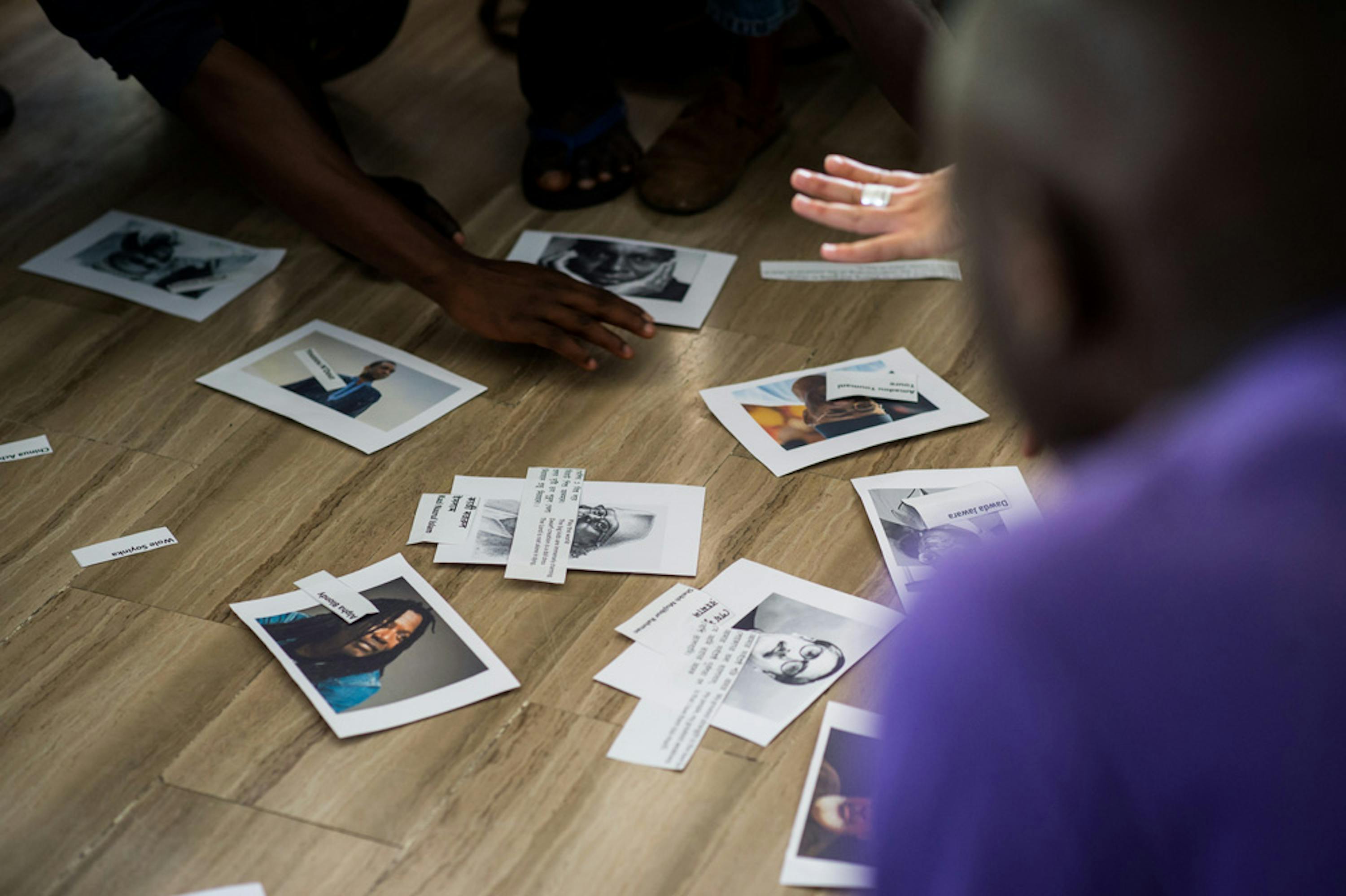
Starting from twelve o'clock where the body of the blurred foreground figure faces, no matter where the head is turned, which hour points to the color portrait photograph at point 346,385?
The color portrait photograph is roughly at 12 o'clock from the blurred foreground figure.

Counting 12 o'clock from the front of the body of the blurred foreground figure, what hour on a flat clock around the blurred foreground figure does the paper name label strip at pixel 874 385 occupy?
The paper name label strip is roughly at 1 o'clock from the blurred foreground figure.

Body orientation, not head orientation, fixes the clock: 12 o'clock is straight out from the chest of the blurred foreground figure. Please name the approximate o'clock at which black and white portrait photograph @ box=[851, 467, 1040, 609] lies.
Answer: The black and white portrait photograph is roughly at 1 o'clock from the blurred foreground figure.

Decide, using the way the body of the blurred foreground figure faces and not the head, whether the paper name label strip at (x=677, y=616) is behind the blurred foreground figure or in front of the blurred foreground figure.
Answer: in front

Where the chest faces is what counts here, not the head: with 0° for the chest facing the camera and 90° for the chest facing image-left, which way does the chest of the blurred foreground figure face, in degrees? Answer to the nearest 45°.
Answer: approximately 135°

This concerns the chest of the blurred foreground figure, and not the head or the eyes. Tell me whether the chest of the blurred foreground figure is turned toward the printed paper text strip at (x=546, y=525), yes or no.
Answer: yes

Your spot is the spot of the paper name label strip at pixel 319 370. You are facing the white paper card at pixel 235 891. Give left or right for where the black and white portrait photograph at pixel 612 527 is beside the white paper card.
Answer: left

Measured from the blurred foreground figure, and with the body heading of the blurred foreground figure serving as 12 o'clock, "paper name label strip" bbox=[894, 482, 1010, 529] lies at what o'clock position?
The paper name label strip is roughly at 1 o'clock from the blurred foreground figure.
